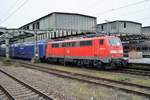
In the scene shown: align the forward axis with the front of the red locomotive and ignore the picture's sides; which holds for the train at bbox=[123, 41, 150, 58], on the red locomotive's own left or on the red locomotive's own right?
on the red locomotive's own left

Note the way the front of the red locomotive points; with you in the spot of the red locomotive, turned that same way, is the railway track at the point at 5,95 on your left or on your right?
on your right

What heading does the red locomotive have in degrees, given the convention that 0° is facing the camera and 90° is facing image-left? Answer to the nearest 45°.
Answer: approximately 315°
